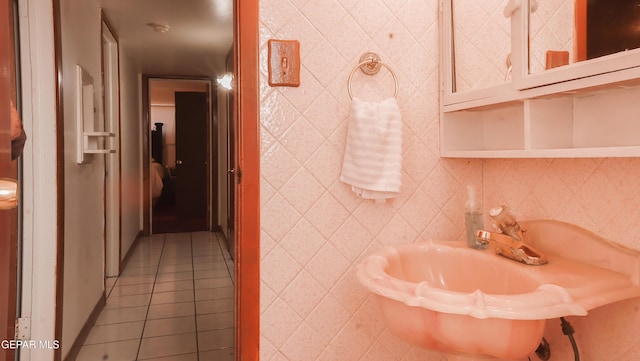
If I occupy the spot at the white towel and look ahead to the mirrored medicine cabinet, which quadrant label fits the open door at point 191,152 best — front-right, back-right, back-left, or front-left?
back-left

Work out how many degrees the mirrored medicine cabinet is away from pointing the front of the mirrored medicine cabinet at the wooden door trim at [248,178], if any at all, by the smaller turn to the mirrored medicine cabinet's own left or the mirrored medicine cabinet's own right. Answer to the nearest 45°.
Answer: approximately 45° to the mirrored medicine cabinet's own right

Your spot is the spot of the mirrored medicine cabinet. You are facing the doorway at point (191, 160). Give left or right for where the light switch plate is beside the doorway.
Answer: left

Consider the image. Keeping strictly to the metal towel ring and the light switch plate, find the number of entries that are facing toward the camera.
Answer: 2

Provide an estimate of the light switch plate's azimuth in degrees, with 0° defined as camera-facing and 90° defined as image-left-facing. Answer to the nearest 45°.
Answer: approximately 0°
